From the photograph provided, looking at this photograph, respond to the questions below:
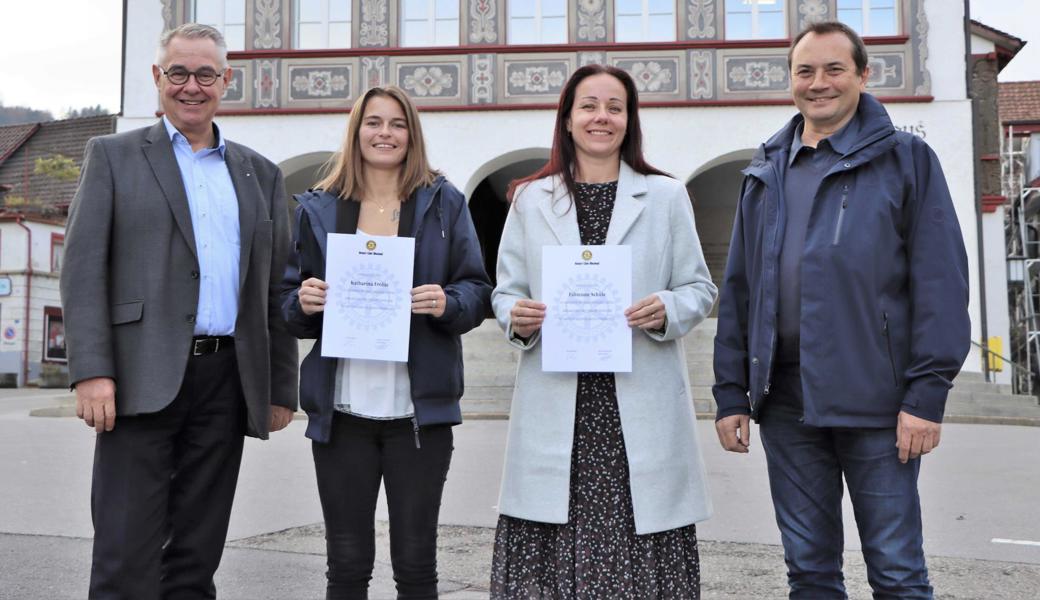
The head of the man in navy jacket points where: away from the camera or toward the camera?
toward the camera

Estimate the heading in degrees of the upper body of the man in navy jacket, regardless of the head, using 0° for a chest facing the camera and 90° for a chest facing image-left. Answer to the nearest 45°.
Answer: approximately 45°

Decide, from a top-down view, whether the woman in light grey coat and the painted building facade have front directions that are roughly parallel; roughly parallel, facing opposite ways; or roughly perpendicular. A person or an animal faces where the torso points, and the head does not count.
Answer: roughly parallel

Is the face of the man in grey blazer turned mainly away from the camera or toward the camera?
toward the camera

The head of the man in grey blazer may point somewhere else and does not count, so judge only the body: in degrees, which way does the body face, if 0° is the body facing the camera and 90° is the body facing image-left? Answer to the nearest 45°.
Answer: approximately 315°

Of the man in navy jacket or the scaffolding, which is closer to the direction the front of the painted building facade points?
the man in navy jacket

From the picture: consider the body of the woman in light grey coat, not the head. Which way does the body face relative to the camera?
toward the camera

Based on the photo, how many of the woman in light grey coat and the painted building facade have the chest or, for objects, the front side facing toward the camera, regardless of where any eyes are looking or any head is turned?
2

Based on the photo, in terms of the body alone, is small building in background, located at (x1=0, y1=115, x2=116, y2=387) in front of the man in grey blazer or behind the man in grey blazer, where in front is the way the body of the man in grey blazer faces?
behind

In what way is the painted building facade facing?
toward the camera

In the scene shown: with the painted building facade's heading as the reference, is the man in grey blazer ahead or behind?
ahead

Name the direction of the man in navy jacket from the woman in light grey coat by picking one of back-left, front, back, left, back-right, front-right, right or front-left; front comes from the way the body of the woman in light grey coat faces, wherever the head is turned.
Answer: left

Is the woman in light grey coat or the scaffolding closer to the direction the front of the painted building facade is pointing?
the woman in light grey coat

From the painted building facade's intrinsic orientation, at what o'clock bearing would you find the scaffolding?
The scaffolding is roughly at 8 o'clock from the painted building facade.
